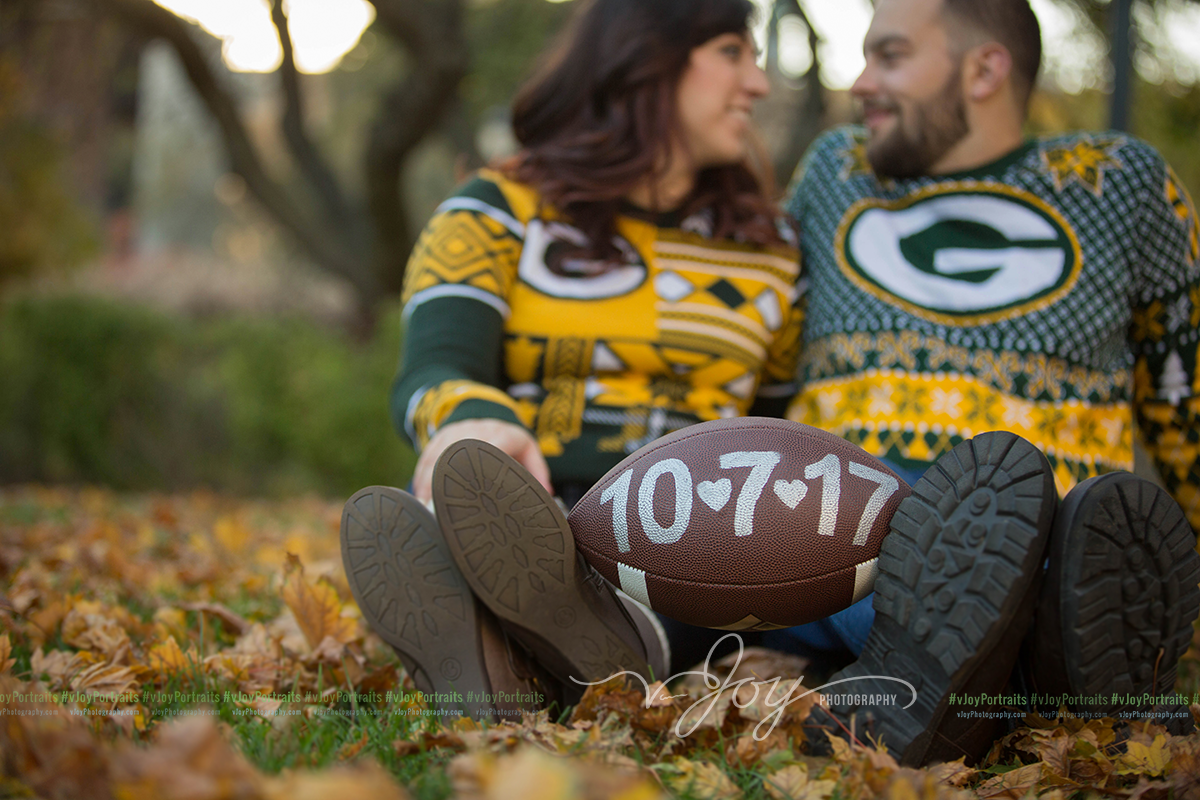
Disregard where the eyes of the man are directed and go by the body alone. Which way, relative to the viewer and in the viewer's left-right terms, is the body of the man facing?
facing the viewer

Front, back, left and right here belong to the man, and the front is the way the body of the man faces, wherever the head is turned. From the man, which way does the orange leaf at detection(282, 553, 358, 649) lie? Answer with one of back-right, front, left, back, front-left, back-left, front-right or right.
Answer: front-right

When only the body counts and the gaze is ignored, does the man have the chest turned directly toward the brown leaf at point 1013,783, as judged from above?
yes

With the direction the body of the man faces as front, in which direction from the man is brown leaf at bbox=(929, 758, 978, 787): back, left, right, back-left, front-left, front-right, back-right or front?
front

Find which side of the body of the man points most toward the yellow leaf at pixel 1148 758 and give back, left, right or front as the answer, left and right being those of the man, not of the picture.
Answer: front

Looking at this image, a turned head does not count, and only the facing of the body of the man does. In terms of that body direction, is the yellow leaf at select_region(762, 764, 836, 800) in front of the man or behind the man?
in front

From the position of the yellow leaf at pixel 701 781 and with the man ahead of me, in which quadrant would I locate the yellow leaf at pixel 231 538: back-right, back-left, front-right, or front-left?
front-left

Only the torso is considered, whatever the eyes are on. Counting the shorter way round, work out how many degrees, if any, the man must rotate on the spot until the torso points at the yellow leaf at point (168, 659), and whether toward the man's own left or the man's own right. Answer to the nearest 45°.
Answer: approximately 45° to the man's own right

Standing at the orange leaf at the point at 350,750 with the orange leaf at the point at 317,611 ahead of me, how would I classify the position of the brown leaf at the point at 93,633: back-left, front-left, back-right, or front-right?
front-left

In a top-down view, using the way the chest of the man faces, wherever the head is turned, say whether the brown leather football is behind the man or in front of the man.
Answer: in front

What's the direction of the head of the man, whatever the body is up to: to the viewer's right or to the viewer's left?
to the viewer's left
